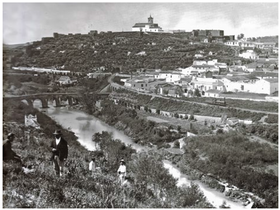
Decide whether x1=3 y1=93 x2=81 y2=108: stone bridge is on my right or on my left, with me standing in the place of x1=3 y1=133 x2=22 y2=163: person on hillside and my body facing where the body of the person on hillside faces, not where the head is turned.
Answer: on my left

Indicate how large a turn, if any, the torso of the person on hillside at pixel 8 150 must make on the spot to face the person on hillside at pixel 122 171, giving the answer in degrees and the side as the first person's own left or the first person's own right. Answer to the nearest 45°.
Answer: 0° — they already face them

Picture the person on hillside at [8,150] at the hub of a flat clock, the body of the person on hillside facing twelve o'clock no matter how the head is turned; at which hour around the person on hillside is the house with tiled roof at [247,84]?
The house with tiled roof is roughly at 10 o'clock from the person on hillside.

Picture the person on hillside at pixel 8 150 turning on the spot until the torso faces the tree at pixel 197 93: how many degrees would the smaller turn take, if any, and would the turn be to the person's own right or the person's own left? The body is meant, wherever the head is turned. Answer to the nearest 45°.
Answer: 0° — they already face it

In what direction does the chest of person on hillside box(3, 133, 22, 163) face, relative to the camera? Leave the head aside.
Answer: to the viewer's right
